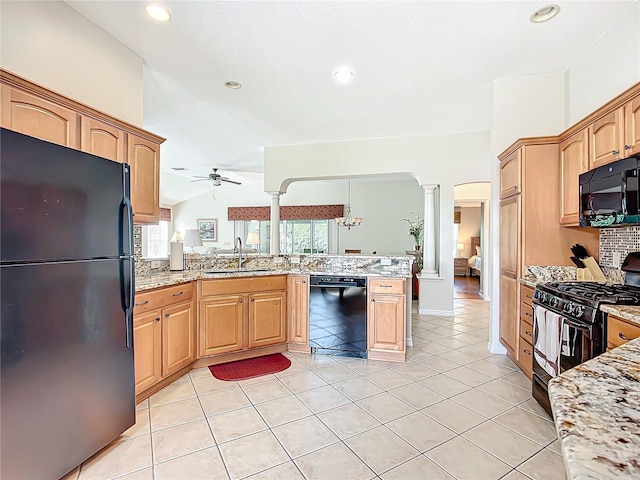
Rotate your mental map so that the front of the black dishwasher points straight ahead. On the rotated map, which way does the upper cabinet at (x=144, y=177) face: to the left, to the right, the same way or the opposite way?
to the left

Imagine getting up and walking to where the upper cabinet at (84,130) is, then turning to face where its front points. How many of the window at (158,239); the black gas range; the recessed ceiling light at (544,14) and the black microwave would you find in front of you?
3

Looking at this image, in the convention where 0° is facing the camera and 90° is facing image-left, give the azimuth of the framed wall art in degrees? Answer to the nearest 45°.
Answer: approximately 0°

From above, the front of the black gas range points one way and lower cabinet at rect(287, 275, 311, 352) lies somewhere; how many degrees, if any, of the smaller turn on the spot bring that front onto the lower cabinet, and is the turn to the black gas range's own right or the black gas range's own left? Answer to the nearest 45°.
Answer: approximately 45° to the black gas range's own right

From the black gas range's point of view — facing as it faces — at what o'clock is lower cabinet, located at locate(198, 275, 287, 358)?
The lower cabinet is roughly at 1 o'clock from the black gas range.
